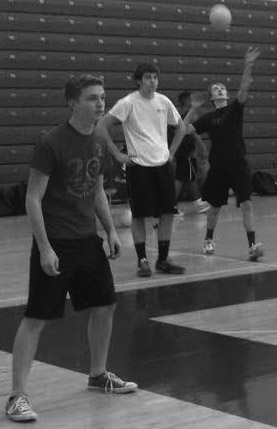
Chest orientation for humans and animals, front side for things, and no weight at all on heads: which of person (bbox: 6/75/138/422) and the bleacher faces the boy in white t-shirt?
the bleacher

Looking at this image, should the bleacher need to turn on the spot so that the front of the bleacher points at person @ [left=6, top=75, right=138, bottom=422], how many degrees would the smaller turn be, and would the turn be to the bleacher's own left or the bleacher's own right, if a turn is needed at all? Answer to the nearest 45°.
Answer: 0° — it already faces them

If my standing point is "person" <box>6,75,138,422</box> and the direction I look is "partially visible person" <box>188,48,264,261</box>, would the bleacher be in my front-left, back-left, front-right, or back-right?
front-left

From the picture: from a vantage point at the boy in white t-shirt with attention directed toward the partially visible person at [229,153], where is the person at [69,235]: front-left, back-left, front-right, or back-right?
back-right

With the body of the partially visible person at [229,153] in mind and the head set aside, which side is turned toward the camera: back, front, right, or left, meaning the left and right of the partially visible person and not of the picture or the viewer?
front

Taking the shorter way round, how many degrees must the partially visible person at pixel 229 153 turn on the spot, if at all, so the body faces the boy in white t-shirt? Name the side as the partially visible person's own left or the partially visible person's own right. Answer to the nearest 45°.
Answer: approximately 45° to the partially visible person's own right

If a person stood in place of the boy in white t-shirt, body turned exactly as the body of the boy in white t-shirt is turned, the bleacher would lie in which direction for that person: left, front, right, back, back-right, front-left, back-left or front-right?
back-left

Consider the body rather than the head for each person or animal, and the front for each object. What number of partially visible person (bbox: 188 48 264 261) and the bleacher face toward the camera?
2

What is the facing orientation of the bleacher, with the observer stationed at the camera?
facing the viewer

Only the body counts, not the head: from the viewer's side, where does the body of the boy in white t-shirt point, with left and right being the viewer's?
facing the viewer and to the right of the viewer

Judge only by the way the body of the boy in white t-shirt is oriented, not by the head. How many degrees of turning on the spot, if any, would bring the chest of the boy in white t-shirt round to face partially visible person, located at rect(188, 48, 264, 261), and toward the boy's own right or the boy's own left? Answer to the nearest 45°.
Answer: approximately 90° to the boy's own left
